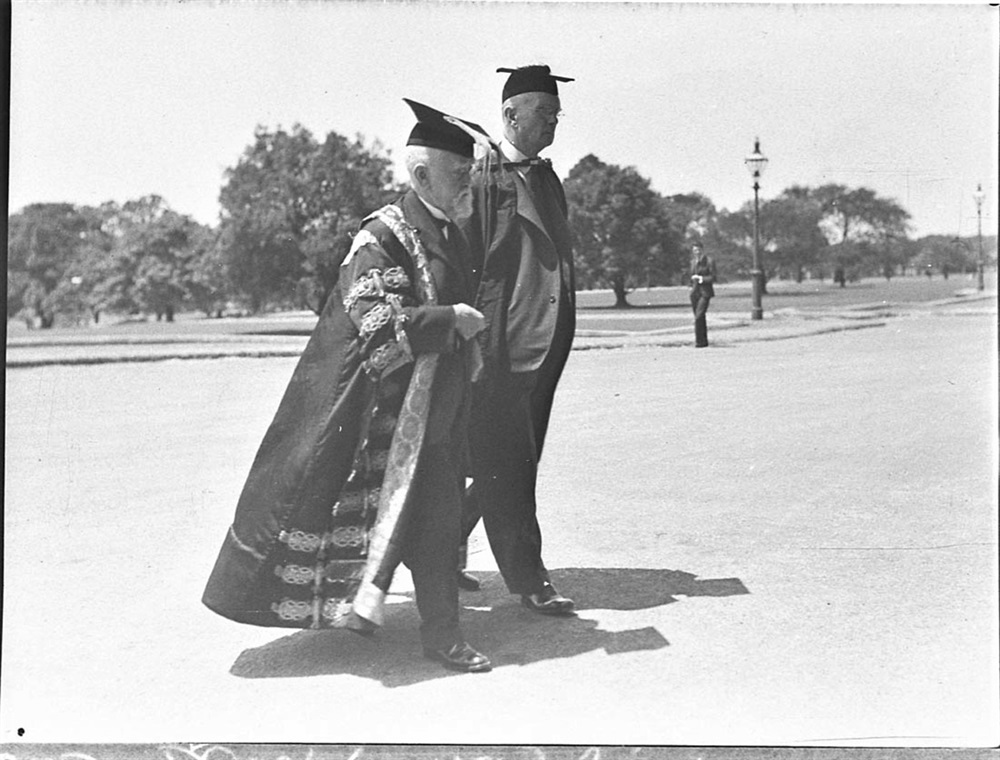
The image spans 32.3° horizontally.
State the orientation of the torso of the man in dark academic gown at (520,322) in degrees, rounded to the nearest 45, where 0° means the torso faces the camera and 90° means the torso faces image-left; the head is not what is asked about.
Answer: approximately 315°

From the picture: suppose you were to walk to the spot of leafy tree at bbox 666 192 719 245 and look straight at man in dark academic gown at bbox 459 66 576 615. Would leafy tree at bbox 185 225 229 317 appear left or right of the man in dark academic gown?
right

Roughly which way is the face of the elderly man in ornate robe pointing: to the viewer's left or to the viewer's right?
to the viewer's right

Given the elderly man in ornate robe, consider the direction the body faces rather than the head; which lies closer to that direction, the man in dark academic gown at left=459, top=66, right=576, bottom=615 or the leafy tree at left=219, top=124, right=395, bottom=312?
the man in dark academic gown

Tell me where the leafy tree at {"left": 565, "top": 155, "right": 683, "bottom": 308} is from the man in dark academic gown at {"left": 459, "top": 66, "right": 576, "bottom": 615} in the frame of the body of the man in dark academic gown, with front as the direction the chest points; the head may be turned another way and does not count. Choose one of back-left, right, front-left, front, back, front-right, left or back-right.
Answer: left

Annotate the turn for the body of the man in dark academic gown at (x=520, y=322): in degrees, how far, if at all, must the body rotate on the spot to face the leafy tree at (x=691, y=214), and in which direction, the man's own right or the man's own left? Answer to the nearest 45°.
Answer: approximately 90° to the man's own left
